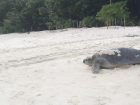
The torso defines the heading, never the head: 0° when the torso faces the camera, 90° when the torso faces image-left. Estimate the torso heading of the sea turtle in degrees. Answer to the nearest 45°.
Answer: approximately 90°
